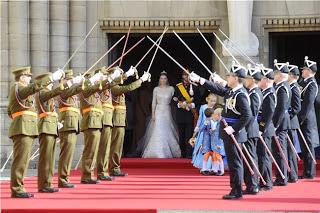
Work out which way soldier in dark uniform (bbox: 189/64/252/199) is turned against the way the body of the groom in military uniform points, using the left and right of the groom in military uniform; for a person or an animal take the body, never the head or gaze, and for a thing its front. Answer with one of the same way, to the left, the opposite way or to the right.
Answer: to the right

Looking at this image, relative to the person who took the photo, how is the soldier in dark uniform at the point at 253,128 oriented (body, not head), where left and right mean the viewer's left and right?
facing to the left of the viewer

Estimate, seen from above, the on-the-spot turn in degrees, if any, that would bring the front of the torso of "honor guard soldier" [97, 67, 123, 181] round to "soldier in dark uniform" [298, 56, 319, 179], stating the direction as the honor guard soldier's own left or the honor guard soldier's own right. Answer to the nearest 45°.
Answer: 0° — they already face them

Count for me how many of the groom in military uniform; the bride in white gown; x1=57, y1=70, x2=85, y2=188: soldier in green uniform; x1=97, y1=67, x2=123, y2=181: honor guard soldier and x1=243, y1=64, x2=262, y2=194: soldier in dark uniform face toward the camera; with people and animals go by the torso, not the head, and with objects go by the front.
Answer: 2

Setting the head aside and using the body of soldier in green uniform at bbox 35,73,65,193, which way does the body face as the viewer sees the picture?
to the viewer's right

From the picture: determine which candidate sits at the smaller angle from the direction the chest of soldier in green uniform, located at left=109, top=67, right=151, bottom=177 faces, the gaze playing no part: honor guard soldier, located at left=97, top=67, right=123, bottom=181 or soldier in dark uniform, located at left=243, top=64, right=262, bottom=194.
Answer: the soldier in dark uniform

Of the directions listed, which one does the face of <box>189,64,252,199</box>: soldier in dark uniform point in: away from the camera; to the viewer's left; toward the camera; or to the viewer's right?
to the viewer's left

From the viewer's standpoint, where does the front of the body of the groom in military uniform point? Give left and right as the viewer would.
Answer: facing the viewer

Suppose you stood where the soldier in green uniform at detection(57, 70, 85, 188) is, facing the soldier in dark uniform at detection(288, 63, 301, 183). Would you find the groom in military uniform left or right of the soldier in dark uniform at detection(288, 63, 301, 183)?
left

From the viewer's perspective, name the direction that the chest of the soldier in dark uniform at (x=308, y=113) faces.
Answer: to the viewer's left

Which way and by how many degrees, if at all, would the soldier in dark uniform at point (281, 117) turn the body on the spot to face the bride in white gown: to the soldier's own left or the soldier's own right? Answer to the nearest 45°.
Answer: approximately 45° to the soldier's own right

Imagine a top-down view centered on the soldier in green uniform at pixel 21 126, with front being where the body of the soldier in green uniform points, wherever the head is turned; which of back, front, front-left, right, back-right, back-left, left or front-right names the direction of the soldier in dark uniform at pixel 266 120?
front

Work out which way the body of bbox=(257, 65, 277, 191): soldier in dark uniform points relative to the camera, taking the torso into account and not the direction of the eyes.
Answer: to the viewer's left
